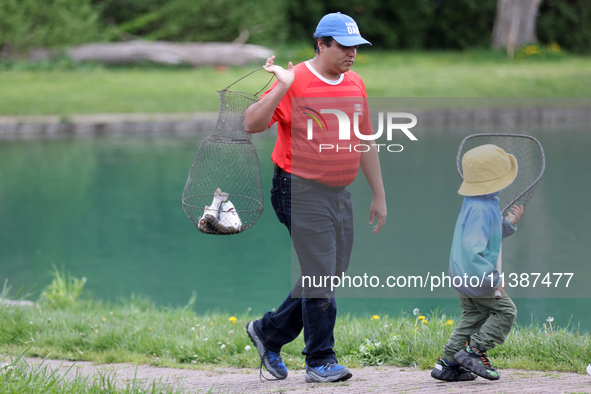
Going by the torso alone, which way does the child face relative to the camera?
to the viewer's right

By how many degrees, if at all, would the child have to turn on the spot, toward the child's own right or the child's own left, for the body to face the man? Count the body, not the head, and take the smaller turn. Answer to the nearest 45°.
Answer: approximately 180°

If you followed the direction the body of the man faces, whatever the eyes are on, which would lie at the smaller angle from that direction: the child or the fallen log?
the child

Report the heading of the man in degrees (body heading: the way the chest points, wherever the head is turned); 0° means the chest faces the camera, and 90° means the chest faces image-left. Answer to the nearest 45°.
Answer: approximately 315°

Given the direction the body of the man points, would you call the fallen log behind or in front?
behind
